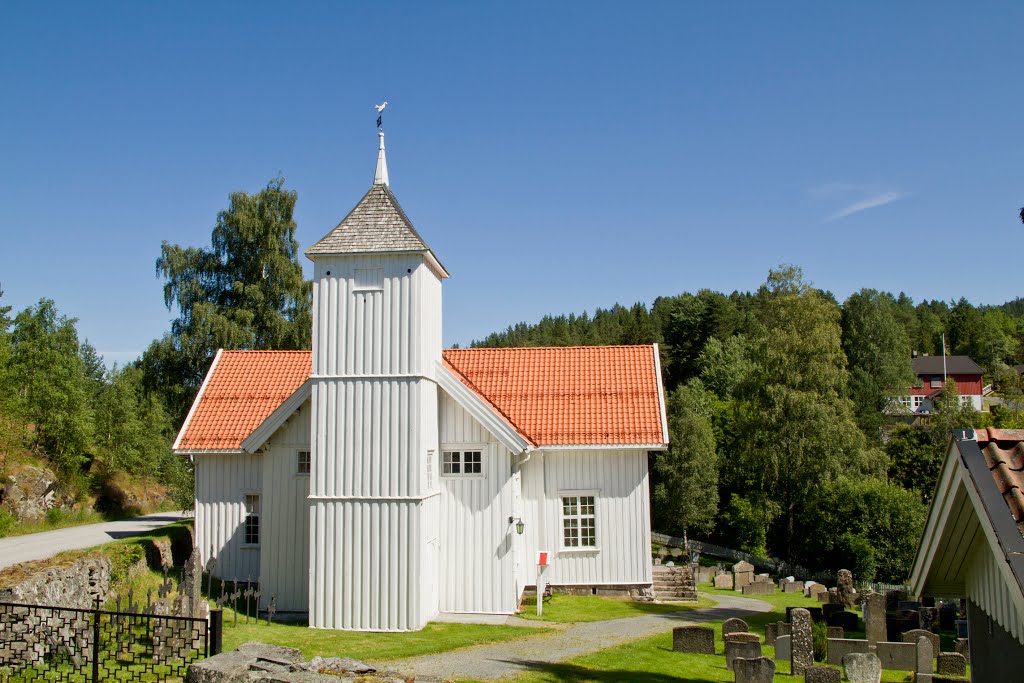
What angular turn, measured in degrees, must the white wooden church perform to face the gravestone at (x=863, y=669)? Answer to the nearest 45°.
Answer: approximately 45° to its left

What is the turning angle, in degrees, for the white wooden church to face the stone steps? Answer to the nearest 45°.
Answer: approximately 135° to its left

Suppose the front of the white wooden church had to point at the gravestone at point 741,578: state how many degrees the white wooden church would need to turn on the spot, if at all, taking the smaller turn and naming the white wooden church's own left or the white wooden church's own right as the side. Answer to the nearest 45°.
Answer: approximately 135° to the white wooden church's own left

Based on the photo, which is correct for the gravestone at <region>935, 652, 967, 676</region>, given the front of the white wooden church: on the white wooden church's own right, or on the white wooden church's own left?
on the white wooden church's own left

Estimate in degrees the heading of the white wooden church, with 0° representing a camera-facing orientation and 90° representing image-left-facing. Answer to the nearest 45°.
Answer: approximately 0°

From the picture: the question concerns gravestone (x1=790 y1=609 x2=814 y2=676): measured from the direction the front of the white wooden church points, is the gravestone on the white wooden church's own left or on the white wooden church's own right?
on the white wooden church's own left

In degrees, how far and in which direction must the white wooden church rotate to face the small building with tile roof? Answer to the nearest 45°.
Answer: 0° — it already faces it
